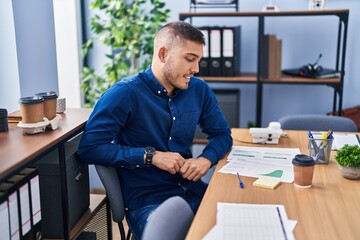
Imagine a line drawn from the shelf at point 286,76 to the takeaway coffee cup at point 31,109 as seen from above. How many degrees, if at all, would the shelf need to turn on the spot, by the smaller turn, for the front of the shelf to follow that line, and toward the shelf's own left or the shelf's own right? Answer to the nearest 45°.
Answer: approximately 45° to the shelf's own right

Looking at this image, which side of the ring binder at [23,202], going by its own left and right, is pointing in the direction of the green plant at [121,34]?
left

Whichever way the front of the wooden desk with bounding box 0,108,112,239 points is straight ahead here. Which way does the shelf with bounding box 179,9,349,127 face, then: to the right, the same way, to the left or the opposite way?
to the right

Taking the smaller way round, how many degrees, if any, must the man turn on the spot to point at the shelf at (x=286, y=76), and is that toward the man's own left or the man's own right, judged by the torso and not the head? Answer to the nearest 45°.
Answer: approximately 90° to the man's own left

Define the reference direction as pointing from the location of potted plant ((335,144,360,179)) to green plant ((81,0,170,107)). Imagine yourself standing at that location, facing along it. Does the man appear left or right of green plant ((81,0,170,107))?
left

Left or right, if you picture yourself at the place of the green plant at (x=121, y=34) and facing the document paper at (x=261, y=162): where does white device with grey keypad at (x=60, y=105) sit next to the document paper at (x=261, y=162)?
right

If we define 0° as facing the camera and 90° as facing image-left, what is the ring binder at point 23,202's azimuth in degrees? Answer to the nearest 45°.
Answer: approximately 315°
